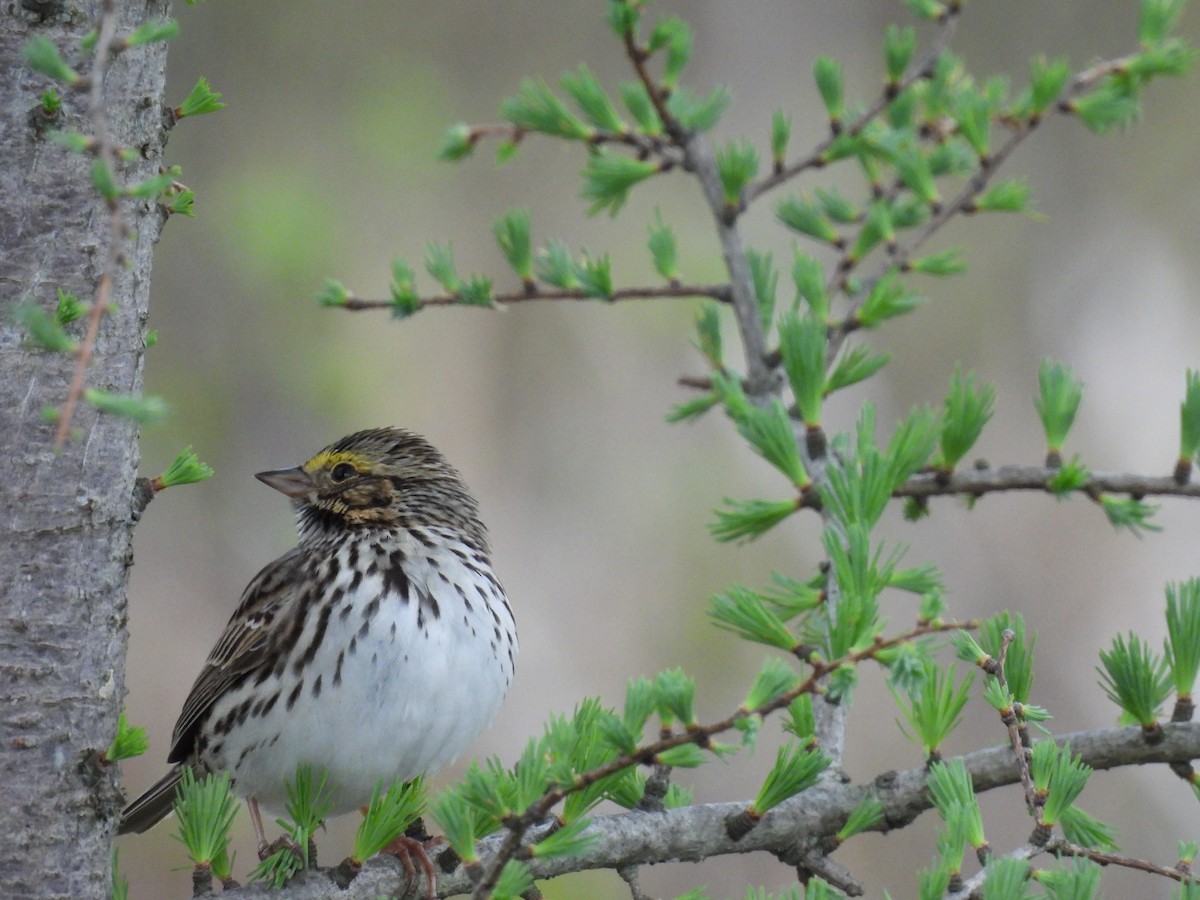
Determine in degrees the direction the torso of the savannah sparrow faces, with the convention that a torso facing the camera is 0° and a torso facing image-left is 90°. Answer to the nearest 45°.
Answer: approximately 315°

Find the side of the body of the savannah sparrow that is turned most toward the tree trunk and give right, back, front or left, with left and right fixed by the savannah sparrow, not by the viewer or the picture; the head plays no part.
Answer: right
